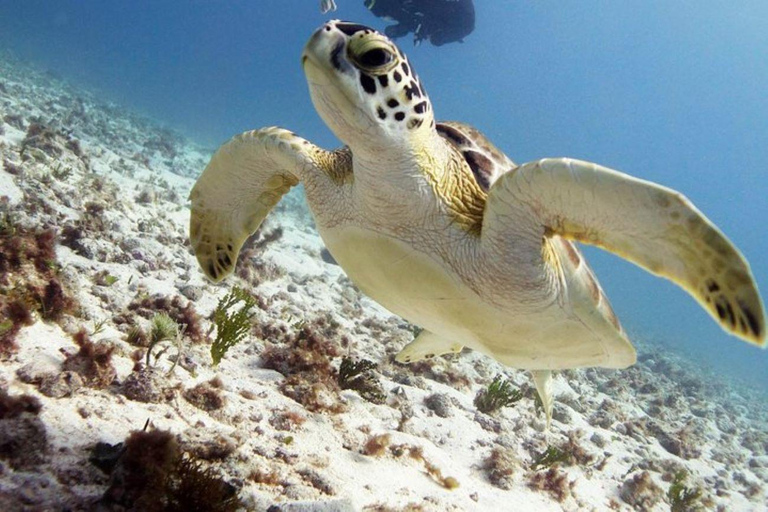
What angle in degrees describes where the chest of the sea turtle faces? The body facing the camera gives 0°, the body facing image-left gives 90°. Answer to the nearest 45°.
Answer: approximately 45°
